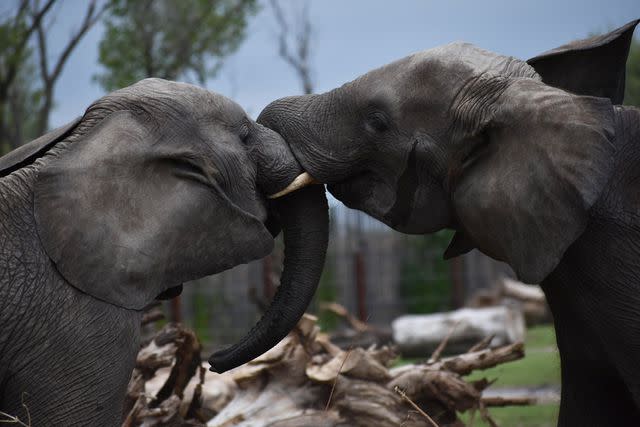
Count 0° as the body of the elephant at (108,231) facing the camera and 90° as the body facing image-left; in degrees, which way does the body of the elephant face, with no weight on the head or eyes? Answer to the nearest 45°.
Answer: approximately 270°

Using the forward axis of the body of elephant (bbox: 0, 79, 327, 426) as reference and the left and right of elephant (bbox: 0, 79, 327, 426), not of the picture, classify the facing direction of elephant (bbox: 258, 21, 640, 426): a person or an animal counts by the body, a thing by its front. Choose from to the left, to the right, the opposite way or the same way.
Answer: the opposite way

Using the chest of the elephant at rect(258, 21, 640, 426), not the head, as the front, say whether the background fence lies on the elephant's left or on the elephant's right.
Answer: on the elephant's right

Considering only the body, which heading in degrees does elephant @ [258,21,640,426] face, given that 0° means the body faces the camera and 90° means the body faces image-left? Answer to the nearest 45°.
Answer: approximately 90°

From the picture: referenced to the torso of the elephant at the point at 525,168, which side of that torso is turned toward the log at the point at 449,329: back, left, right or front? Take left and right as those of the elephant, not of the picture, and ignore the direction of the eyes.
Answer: right

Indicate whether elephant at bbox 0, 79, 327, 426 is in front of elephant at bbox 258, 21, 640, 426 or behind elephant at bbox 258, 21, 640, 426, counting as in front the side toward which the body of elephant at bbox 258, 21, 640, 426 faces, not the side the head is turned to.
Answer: in front

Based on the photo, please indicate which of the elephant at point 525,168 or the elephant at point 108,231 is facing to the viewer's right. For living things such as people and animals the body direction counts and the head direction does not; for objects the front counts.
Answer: the elephant at point 108,231

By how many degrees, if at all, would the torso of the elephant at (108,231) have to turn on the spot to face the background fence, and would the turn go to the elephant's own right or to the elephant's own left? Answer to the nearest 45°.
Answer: approximately 90° to the elephant's own left

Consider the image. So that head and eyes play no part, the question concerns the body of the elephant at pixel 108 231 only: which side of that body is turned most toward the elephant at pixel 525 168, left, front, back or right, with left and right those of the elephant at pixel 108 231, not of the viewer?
front

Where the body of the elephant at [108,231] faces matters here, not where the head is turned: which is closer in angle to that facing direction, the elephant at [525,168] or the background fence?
the elephant

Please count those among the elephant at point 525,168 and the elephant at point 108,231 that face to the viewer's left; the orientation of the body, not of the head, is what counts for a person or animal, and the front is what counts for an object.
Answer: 1
